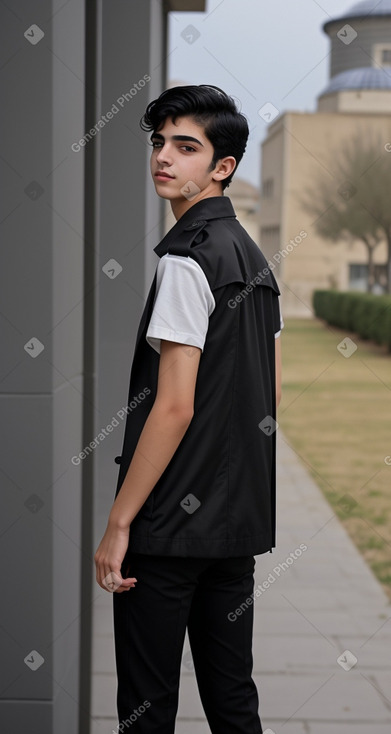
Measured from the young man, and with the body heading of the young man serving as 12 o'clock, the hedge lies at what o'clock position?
The hedge is roughly at 2 o'clock from the young man.

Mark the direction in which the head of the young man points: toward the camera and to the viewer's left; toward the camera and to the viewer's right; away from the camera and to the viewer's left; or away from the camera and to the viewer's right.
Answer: toward the camera and to the viewer's left

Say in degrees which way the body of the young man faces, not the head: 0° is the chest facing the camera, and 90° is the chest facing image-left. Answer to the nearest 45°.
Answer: approximately 135°

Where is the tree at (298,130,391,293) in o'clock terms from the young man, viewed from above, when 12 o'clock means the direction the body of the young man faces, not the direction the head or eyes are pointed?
The tree is roughly at 2 o'clock from the young man.
